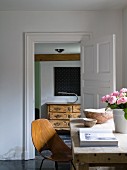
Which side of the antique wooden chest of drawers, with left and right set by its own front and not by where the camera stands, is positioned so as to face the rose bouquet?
front

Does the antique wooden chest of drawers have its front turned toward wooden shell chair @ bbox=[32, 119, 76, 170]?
yes

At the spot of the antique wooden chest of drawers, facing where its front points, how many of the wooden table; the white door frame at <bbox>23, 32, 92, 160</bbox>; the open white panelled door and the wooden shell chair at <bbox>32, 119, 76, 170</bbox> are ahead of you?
4

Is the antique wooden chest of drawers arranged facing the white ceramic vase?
yes

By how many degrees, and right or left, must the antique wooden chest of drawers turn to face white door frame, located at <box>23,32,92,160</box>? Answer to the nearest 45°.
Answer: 0° — it already faces it

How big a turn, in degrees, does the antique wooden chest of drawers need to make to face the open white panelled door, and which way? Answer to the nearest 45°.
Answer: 0° — it already faces it

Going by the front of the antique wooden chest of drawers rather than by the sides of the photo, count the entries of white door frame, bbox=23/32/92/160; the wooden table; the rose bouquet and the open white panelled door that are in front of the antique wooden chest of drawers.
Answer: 4

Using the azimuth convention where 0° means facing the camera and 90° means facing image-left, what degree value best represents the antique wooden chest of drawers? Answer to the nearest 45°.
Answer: approximately 0°

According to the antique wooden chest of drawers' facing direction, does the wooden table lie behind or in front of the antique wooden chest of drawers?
in front
